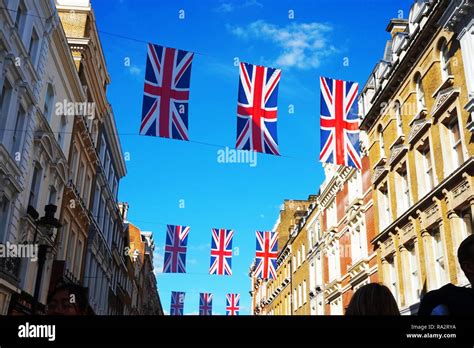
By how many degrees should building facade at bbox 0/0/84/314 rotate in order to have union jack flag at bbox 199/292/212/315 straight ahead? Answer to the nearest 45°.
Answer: approximately 90° to its left

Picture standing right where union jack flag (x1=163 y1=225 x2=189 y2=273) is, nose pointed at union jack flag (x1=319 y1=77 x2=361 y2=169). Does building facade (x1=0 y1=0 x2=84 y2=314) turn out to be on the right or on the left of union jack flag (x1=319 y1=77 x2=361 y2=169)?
right

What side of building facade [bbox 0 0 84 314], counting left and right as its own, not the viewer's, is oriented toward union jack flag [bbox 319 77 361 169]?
front

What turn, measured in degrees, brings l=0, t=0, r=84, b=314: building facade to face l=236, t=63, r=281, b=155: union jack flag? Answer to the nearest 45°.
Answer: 0° — it already faces it

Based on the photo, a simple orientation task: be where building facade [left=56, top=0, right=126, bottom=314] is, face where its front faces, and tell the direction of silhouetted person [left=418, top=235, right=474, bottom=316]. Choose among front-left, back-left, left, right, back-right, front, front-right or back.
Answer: right

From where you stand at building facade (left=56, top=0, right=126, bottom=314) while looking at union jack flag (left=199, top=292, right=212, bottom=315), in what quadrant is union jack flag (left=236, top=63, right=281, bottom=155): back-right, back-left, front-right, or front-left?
back-right

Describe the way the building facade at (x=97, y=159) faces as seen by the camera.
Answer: facing to the right of the viewer

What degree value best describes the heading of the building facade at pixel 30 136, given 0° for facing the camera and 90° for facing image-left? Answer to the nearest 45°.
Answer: approximately 315°

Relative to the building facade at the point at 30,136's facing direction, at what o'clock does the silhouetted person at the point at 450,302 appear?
The silhouetted person is roughly at 1 o'clock from the building facade.

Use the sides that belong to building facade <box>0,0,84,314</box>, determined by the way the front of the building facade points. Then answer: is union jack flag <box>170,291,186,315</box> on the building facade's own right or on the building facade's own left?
on the building facade's own left

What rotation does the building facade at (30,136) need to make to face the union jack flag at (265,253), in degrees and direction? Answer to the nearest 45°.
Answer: approximately 90° to its left

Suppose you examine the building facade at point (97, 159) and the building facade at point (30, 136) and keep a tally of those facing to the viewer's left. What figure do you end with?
0

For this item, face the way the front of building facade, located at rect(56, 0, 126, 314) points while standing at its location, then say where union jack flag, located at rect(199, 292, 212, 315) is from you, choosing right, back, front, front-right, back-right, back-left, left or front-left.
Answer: front-left
